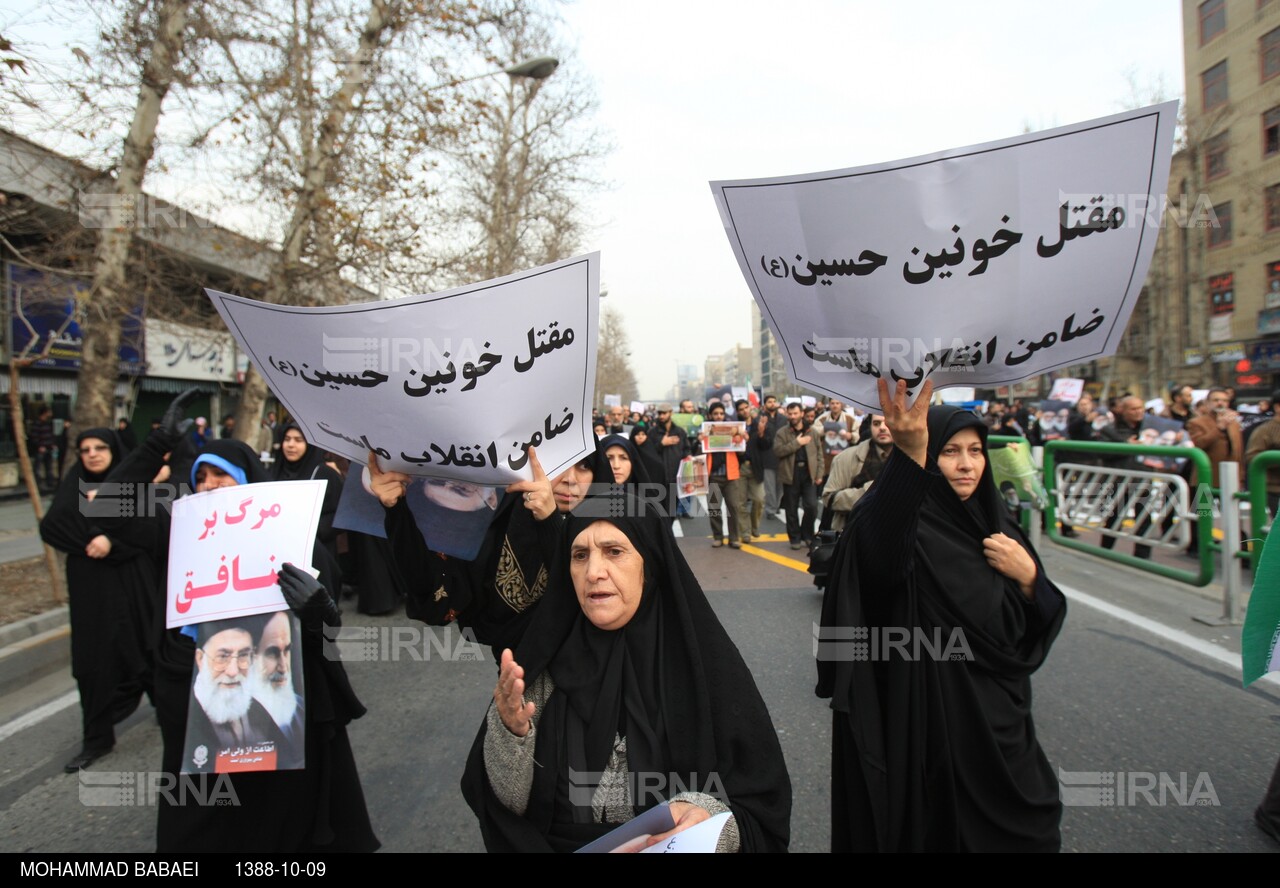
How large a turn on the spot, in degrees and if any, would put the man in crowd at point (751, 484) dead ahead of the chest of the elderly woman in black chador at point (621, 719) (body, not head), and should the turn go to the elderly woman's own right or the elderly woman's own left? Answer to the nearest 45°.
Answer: approximately 135° to the elderly woman's own right

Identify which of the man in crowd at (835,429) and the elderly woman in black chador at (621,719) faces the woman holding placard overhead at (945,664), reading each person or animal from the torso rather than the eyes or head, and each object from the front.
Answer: the man in crowd

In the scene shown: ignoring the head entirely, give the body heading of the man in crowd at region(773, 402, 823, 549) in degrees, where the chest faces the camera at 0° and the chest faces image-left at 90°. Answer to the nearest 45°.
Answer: approximately 0°

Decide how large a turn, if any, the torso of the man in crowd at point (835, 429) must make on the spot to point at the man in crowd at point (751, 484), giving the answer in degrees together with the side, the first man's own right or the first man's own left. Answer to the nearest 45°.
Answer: approximately 45° to the first man's own right

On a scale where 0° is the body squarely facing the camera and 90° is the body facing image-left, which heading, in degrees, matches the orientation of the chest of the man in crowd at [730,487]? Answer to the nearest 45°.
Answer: approximately 0°

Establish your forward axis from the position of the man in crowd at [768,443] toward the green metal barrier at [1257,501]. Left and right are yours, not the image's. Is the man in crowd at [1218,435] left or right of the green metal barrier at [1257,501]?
left
